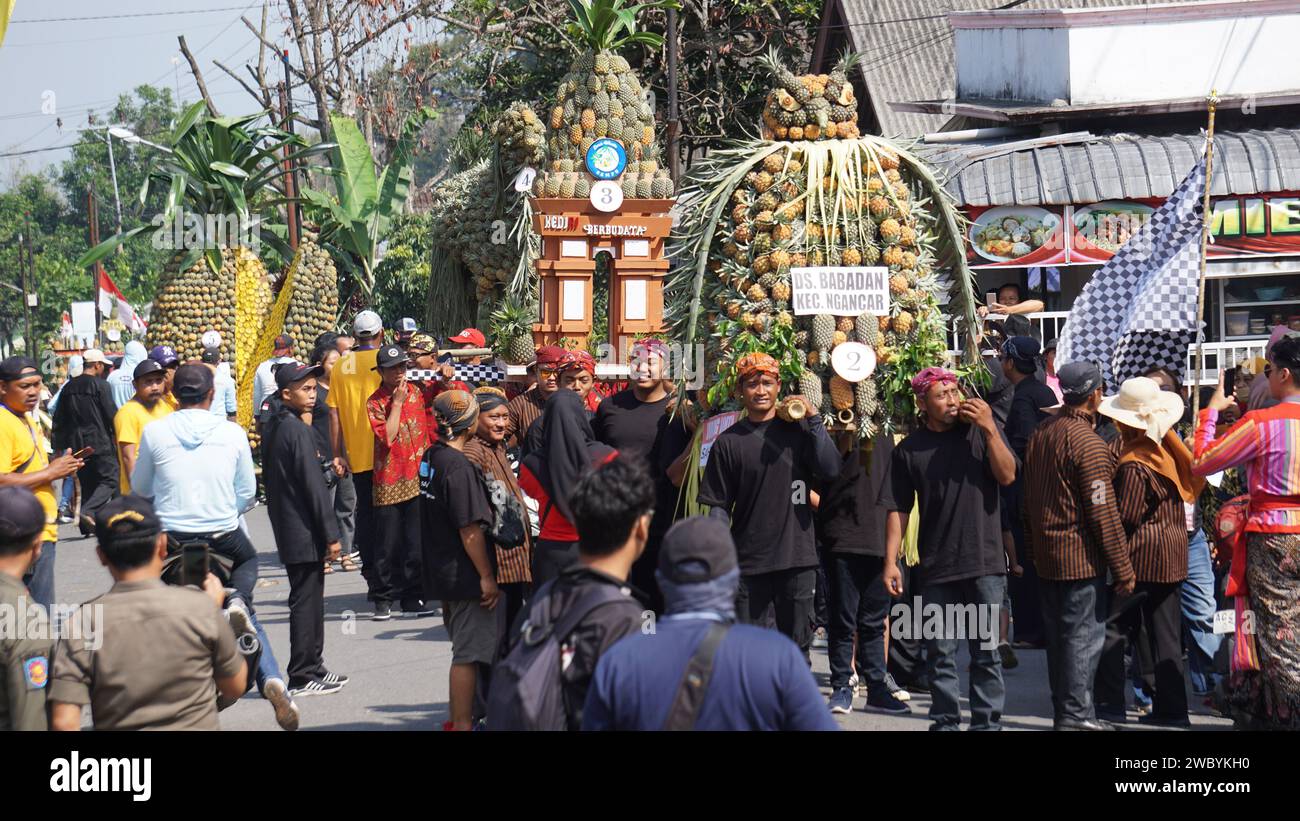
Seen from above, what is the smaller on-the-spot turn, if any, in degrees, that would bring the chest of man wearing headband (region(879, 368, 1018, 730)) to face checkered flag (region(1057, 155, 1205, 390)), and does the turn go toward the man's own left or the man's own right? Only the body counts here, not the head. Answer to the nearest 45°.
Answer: approximately 135° to the man's own left

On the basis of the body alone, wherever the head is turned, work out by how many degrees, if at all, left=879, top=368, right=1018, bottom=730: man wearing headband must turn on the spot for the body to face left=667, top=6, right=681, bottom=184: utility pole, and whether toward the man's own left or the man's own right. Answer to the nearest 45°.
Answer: approximately 180°

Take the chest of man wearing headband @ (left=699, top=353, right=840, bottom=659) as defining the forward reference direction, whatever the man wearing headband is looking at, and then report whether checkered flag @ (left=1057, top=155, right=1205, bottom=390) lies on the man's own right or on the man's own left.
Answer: on the man's own left

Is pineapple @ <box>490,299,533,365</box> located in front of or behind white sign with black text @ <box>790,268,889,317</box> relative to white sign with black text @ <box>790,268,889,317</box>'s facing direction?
behind

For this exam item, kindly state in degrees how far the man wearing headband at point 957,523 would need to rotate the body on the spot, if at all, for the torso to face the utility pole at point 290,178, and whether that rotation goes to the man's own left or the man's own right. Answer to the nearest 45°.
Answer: approximately 135° to the man's own right

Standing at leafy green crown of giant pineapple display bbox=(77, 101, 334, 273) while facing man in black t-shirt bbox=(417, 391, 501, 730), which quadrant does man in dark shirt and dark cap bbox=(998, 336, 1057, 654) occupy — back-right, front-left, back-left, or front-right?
front-left

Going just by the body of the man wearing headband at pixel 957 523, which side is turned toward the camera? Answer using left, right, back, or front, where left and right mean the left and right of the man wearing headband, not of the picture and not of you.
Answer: front

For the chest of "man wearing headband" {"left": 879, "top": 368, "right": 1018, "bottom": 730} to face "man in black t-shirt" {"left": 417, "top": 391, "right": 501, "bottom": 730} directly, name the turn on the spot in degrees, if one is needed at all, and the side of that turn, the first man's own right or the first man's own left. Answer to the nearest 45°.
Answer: approximately 90° to the first man's own right

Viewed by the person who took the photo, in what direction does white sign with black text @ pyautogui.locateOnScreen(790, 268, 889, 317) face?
facing the viewer

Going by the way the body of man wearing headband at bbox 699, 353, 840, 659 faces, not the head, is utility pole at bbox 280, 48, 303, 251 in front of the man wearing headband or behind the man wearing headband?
behind

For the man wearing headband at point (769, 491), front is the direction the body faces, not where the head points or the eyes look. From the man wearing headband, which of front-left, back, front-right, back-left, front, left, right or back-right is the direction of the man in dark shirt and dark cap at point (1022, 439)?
back-left

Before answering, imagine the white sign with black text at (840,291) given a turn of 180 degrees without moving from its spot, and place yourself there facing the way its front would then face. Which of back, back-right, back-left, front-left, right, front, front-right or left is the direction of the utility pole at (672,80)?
front

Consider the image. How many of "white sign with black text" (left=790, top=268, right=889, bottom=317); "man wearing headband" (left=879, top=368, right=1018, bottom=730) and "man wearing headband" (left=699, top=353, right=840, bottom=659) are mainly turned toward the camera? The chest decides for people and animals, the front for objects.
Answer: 3

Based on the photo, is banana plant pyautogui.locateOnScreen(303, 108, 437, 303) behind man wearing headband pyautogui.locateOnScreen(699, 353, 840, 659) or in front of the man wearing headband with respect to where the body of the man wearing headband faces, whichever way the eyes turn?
behind

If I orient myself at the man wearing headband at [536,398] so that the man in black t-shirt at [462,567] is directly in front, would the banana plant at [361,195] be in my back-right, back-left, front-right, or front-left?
back-right

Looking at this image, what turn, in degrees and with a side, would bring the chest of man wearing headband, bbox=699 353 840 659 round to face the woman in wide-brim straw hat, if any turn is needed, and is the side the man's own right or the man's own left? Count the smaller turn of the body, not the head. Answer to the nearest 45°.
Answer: approximately 90° to the man's own left
